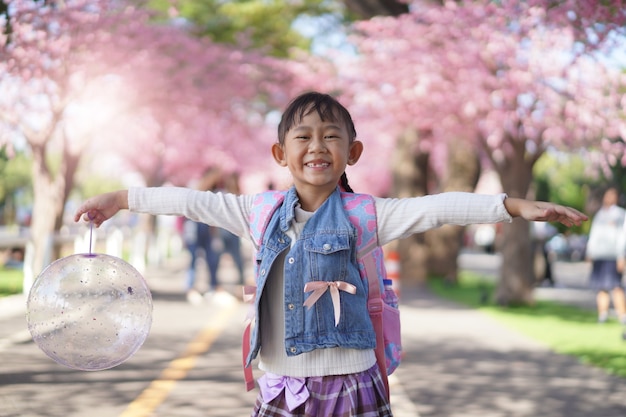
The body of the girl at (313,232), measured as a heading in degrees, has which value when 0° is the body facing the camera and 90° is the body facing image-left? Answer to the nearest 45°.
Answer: approximately 0°

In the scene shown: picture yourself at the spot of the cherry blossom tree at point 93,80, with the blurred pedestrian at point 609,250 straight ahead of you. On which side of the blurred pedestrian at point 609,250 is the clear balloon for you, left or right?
right

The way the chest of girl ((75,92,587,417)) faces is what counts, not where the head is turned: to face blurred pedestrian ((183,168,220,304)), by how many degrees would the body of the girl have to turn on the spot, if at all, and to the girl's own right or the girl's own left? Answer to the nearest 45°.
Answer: approximately 180°

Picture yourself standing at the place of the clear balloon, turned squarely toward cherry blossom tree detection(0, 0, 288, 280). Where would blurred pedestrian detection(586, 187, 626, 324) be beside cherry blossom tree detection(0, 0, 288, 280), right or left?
right

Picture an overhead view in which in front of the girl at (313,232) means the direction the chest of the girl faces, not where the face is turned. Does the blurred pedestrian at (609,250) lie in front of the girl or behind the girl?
behind

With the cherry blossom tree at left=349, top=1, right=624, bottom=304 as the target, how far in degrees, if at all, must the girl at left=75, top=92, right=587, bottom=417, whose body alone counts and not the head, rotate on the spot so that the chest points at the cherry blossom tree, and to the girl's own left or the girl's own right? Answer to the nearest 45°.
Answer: approximately 180°
